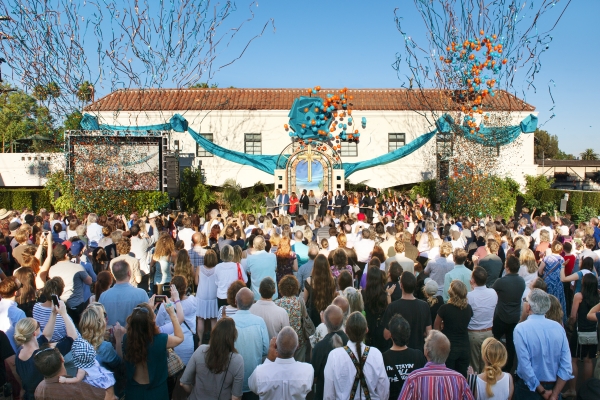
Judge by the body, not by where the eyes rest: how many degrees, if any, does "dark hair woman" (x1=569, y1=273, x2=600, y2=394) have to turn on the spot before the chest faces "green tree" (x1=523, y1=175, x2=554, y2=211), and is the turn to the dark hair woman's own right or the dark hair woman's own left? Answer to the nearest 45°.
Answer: approximately 45° to the dark hair woman's own right

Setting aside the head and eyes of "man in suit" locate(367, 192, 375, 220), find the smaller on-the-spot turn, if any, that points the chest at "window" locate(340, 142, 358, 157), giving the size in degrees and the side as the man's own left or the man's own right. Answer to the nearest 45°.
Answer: approximately 180°

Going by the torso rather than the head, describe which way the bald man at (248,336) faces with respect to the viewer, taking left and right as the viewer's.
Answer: facing away from the viewer

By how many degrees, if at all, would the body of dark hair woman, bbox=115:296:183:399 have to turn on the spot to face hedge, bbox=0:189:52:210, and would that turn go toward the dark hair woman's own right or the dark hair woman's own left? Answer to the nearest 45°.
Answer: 0° — they already face it

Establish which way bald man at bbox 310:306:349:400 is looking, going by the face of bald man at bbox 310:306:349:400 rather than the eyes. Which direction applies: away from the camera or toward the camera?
away from the camera

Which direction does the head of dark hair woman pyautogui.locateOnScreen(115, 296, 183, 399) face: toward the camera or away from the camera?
away from the camera

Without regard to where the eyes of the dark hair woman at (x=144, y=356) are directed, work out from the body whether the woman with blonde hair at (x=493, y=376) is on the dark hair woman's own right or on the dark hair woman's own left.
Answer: on the dark hair woman's own right

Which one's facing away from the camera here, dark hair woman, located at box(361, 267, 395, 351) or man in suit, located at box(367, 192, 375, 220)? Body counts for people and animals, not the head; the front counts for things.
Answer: the dark hair woman

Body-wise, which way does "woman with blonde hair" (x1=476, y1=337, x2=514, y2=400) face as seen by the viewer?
away from the camera

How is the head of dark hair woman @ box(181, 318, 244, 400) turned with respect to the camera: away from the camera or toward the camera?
away from the camera

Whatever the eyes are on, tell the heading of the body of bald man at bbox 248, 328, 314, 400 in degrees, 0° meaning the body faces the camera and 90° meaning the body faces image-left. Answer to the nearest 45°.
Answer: approximately 180°

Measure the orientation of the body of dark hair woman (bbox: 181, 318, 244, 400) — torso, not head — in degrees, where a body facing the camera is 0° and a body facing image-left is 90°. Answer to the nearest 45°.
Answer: approximately 180°

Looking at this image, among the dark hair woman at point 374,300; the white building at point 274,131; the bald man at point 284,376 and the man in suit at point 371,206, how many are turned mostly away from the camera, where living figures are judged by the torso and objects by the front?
2
